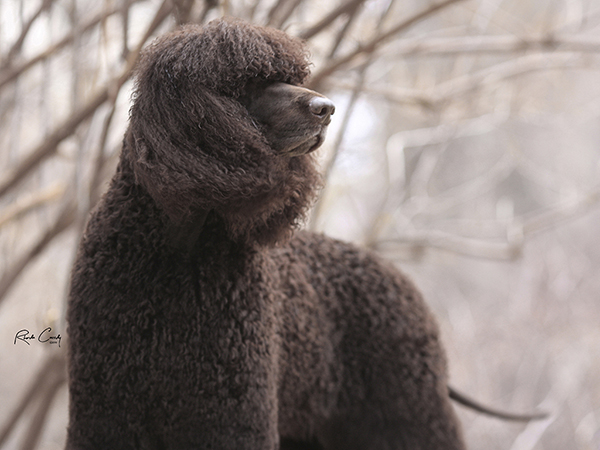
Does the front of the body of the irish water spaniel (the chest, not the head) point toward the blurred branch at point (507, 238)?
no

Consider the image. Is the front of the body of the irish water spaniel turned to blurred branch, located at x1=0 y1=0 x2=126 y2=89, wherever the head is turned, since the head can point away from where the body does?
no

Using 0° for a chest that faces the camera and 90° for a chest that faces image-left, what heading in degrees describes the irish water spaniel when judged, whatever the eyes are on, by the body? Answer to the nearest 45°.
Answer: approximately 45°

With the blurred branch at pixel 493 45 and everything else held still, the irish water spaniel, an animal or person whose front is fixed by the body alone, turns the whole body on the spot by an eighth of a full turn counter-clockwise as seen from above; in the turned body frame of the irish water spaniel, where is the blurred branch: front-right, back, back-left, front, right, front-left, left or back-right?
back-left

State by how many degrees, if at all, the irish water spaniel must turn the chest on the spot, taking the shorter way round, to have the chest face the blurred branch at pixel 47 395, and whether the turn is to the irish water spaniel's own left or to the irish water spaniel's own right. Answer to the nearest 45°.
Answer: approximately 90° to the irish water spaniel's own right

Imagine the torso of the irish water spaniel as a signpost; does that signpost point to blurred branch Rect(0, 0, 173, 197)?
no
